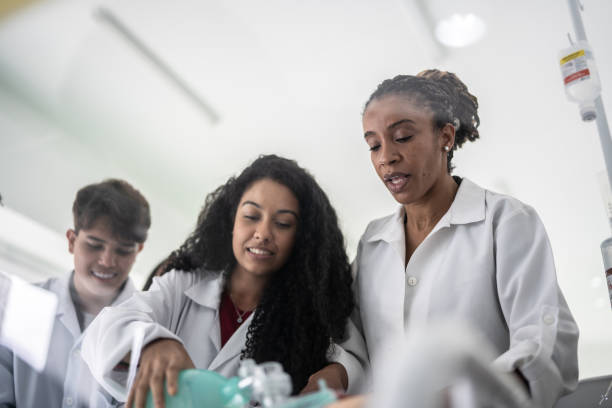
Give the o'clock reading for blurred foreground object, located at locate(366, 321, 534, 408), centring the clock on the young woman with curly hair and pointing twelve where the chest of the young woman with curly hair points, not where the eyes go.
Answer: The blurred foreground object is roughly at 12 o'clock from the young woman with curly hair.

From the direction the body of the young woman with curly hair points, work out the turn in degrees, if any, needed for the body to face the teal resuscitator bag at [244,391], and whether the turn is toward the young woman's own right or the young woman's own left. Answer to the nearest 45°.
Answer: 0° — they already face it

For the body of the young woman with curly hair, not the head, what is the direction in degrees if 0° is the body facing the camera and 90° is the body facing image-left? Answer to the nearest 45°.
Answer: approximately 0°
